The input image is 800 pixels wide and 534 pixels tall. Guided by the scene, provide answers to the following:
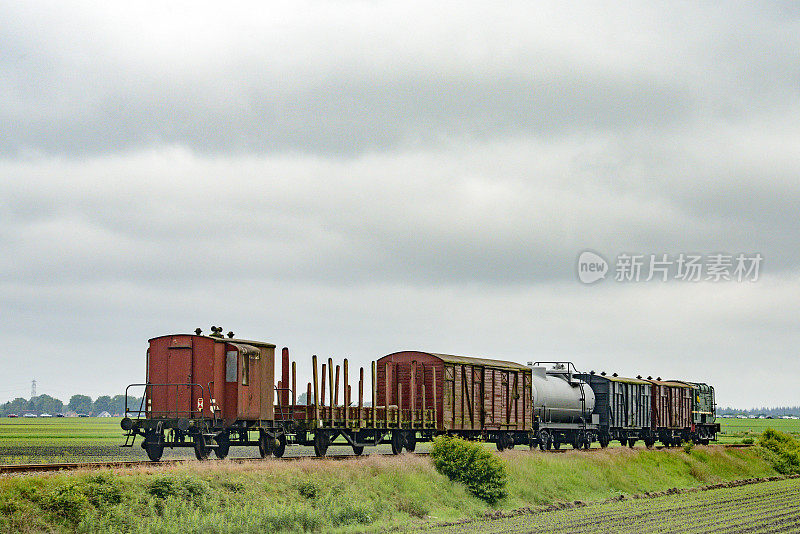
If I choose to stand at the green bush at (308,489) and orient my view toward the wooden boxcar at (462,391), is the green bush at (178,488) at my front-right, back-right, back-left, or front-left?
back-left

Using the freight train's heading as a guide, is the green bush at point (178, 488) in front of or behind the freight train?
behind

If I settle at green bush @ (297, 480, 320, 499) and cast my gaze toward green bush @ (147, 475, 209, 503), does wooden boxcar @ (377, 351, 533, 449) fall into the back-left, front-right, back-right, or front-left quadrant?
back-right

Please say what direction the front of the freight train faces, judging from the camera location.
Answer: facing away from the viewer and to the right of the viewer

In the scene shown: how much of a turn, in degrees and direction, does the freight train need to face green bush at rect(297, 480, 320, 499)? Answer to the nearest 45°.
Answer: approximately 135° to its right
